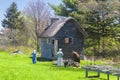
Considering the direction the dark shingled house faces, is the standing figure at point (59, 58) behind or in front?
in front
